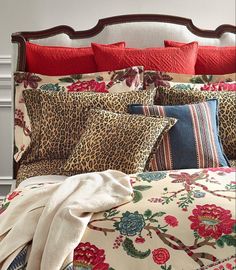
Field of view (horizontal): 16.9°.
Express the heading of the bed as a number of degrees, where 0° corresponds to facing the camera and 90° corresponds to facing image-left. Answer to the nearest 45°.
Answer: approximately 0°

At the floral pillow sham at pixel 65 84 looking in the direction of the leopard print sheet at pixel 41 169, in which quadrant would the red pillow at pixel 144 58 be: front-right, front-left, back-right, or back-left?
back-left
